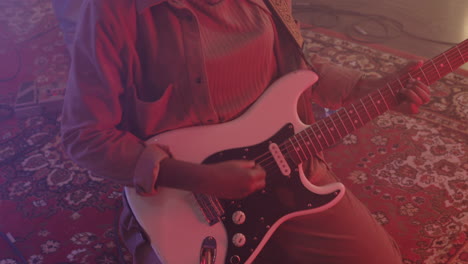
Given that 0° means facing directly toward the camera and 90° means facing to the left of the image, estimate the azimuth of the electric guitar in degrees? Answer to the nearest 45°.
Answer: approximately 0°
